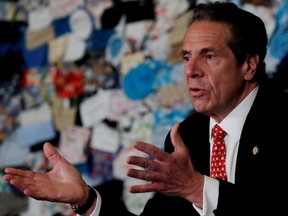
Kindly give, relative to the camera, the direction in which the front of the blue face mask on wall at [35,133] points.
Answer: facing the viewer

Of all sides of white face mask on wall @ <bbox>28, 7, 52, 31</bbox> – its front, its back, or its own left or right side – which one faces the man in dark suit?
front

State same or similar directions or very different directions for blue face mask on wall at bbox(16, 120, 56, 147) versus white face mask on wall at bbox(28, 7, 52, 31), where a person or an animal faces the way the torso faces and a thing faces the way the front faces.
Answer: same or similar directions

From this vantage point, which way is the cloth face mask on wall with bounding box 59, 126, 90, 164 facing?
toward the camera

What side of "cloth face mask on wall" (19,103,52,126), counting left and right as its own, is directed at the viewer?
front

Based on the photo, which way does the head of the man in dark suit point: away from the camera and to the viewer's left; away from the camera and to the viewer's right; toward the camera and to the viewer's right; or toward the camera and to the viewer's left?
toward the camera and to the viewer's left

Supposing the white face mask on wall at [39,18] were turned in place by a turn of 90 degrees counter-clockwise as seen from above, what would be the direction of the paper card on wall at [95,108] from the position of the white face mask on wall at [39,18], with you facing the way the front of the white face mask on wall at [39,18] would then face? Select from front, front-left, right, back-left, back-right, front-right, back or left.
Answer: front-right

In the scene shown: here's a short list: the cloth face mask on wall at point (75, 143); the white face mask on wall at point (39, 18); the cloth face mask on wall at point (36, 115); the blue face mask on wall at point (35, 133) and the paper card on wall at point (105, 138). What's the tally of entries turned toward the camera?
5

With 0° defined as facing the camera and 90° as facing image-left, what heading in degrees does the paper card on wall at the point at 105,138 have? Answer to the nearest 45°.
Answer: approximately 0°

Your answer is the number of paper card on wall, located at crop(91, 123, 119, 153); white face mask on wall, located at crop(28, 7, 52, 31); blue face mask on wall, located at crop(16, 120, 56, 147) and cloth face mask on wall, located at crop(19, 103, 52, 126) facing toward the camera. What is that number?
4
